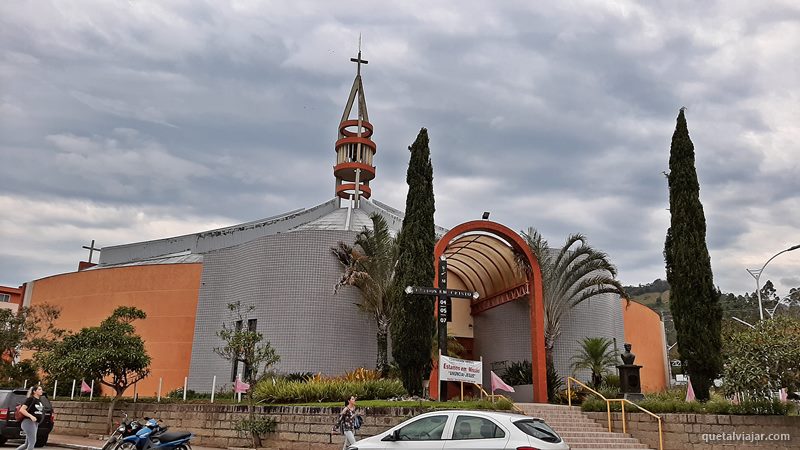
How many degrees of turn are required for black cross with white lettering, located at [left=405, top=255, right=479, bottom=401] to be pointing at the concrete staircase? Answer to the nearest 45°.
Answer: approximately 90° to its left

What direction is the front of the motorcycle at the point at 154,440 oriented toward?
to the viewer's left

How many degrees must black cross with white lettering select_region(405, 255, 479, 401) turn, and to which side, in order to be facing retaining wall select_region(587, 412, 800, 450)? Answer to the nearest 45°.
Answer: approximately 90° to its left

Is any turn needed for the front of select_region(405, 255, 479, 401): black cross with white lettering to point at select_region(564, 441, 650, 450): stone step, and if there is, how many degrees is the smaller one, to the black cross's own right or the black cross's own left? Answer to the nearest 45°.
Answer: approximately 90° to the black cross's own left

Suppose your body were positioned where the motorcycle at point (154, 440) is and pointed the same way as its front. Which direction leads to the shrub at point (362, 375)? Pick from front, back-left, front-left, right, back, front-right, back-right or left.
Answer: back-right

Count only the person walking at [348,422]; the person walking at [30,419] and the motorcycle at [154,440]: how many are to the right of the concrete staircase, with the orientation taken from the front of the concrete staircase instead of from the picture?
3

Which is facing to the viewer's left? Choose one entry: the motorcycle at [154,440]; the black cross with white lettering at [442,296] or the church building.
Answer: the motorcycle

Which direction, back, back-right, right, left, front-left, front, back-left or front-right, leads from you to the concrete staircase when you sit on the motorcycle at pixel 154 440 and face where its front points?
back

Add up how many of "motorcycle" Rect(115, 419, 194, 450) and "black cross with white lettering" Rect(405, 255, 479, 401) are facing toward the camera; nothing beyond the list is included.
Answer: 1

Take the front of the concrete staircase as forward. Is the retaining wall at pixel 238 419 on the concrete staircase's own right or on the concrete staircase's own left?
on the concrete staircase's own right
